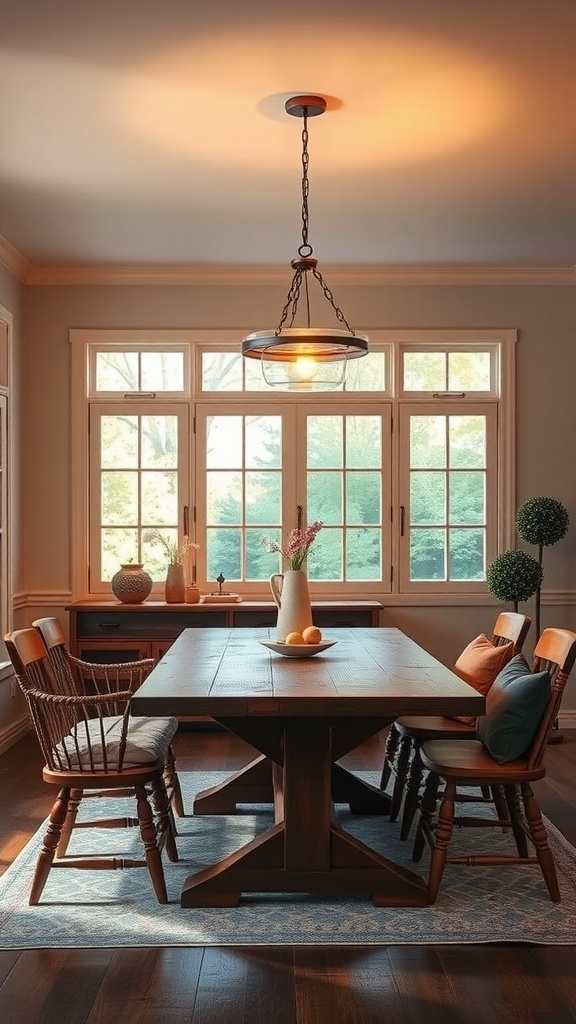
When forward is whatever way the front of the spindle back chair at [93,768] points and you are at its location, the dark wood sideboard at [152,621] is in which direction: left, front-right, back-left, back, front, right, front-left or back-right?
left

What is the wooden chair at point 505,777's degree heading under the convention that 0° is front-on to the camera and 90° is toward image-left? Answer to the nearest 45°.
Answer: approximately 90°

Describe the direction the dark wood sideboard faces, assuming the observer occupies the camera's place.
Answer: facing the viewer

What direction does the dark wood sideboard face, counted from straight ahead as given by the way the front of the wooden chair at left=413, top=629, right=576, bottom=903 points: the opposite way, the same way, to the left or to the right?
to the left

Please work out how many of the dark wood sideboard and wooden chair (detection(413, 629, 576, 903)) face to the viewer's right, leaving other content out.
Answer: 0

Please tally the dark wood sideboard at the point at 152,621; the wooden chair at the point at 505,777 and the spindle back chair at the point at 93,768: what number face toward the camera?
1

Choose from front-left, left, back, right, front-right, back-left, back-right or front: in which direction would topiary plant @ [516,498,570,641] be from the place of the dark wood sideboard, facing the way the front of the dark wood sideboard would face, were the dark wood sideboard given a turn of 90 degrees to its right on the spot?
back

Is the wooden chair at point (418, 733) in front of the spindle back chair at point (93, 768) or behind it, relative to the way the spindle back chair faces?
in front

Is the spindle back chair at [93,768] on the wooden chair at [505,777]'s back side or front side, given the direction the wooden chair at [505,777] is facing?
on the front side

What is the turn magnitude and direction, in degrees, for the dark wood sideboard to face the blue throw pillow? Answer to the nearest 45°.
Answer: approximately 45° to its left

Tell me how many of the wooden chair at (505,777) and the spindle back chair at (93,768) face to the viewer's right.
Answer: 1

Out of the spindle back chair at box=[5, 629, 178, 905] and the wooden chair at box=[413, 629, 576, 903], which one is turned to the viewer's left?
the wooden chair

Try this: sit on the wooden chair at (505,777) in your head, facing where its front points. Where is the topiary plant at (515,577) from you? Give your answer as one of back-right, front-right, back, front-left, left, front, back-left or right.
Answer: right

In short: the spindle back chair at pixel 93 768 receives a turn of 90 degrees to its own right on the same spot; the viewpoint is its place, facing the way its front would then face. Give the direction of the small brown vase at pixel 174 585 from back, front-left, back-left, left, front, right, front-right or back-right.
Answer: back

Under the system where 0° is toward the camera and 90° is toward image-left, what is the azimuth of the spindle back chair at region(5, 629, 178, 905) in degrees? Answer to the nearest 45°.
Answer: approximately 270°

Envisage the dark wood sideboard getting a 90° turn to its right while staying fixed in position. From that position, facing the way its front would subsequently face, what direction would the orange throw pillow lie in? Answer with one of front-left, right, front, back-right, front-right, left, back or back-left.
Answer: back-left
